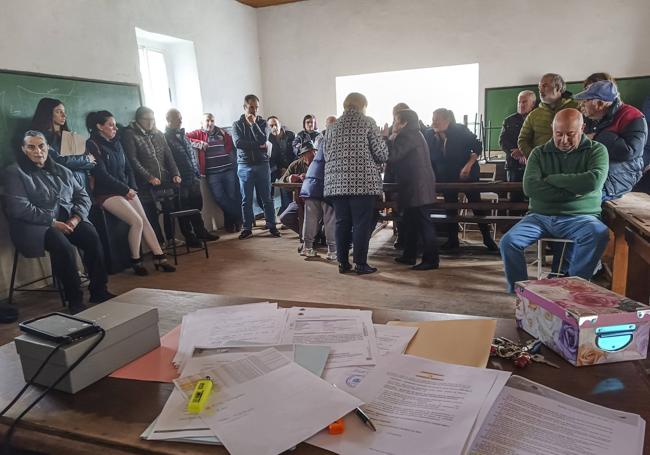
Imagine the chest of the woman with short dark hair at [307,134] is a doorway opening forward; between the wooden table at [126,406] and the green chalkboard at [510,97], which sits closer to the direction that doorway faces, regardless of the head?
the wooden table

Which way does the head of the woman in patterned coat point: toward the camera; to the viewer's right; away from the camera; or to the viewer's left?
away from the camera

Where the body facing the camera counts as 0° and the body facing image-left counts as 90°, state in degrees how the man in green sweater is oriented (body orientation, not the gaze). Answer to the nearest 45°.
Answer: approximately 0°

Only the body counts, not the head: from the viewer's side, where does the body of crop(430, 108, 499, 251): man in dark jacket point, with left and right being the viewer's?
facing the viewer and to the left of the viewer

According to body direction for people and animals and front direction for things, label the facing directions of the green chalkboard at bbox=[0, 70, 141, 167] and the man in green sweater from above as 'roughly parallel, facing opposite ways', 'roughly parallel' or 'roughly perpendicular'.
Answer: roughly perpendicular

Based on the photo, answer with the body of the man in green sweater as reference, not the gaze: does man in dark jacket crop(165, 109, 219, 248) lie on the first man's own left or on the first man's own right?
on the first man's own right

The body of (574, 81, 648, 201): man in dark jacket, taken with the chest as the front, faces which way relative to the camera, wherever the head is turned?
to the viewer's left

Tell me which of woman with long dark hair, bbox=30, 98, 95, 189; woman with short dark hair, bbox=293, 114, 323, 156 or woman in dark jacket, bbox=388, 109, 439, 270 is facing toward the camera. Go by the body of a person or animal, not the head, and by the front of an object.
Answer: woman with short dark hair, bbox=293, 114, 323, 156

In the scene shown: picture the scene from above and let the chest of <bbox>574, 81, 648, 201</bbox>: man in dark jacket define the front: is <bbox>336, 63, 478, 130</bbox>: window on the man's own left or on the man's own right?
on the man's own right

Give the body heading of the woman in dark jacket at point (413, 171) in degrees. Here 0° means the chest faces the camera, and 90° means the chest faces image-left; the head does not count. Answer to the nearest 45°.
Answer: approximately 90°

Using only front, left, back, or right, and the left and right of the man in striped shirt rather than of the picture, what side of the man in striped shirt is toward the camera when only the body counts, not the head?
front

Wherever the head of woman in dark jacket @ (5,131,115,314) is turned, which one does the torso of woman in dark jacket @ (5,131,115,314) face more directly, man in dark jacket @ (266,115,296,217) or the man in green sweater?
the man in green sweater

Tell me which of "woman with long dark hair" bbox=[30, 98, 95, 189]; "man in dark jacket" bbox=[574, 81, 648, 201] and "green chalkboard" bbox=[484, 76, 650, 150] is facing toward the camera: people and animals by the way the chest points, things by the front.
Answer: the green chalkboard

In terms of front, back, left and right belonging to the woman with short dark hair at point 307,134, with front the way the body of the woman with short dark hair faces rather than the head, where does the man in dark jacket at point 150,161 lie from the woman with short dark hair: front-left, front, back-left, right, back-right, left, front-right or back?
front-right

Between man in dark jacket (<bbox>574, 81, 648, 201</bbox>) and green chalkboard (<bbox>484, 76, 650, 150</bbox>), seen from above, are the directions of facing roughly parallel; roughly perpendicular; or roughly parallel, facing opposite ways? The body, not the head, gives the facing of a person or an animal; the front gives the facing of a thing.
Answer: roughly perpendicular
